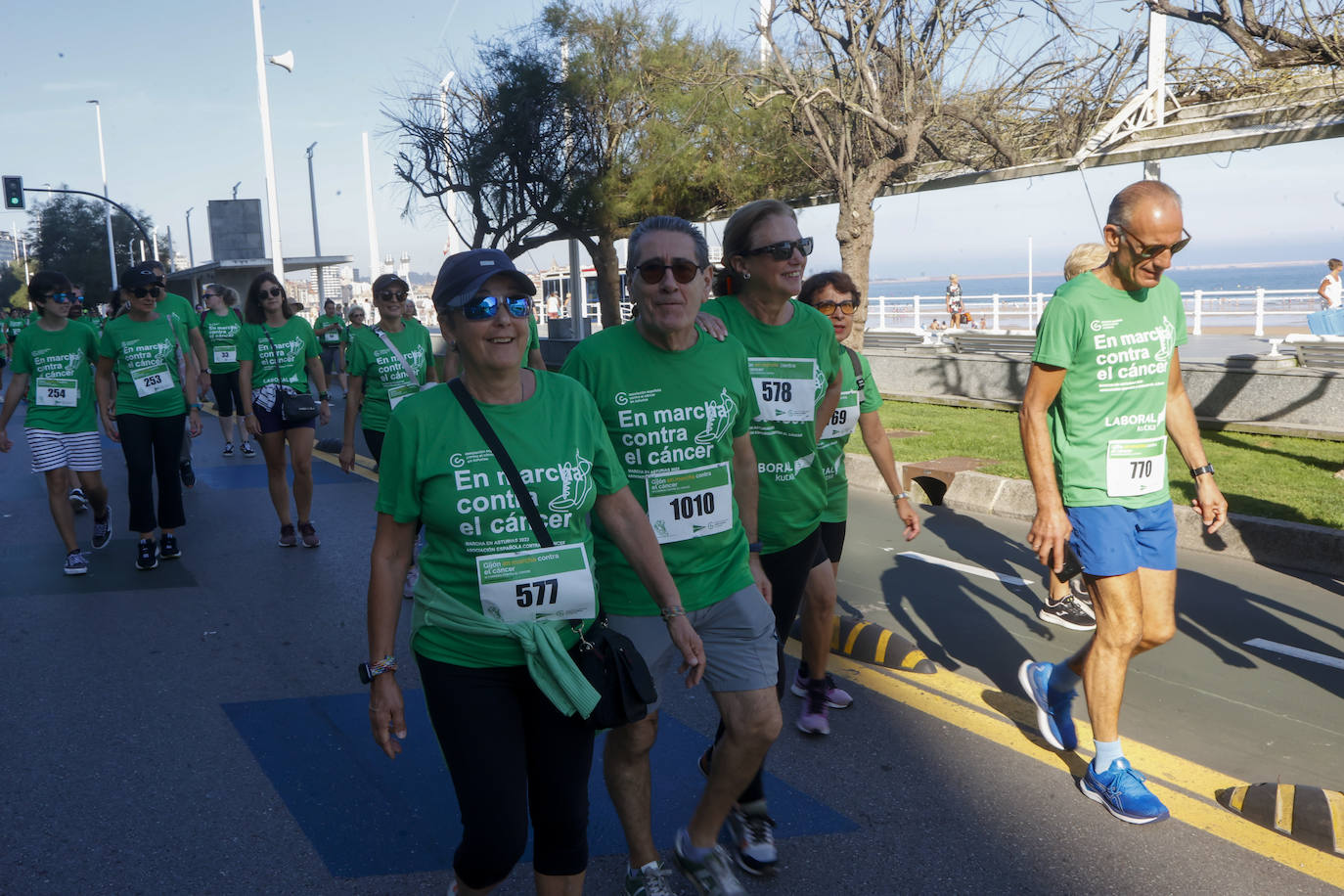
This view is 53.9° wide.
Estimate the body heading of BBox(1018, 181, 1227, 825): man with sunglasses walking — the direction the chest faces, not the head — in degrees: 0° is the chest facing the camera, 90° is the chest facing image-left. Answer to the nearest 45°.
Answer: approximately 315°

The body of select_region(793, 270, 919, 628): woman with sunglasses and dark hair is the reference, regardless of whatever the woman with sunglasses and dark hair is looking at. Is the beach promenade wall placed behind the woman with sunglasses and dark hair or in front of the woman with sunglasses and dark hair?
behind

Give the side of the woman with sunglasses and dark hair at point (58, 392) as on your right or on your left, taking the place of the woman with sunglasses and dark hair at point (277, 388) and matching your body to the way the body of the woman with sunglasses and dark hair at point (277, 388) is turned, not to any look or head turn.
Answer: on your right

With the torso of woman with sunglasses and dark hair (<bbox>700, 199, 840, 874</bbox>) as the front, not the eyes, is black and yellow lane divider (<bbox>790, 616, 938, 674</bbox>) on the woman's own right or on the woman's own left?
on the woman's own left

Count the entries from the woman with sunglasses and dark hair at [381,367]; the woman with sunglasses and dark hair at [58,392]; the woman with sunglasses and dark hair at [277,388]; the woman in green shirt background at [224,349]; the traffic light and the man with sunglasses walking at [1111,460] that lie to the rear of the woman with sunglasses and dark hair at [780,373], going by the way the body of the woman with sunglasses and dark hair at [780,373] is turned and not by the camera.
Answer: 5

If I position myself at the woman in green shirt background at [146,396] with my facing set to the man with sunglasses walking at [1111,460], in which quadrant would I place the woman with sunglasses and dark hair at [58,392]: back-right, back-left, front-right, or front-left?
back-right

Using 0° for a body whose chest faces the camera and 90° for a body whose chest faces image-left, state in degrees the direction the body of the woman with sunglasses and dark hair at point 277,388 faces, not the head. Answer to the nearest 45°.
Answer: approximately 0°

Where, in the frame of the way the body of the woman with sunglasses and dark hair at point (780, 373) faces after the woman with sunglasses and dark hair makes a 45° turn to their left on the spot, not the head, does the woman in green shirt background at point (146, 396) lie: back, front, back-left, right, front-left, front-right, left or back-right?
back-left

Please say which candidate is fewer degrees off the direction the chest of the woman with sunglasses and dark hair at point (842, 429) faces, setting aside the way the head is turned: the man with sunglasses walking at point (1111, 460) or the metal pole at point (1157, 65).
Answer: the man with sunglasses walking
